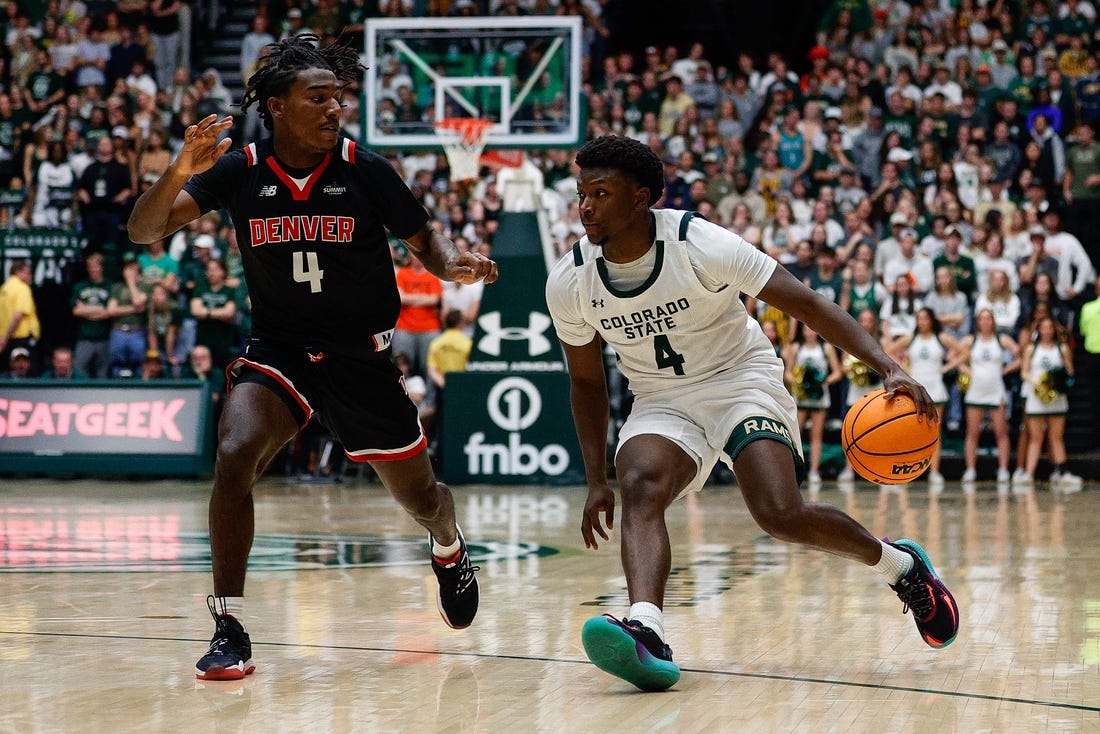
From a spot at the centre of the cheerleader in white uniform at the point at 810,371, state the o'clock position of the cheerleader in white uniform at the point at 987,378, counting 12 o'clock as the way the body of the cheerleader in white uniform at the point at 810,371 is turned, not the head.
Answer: the cheerleader in white uniform at the point at 987,378 is roughly at 9 o'clock from the cheerleader in white uniform at the point at 810,371.

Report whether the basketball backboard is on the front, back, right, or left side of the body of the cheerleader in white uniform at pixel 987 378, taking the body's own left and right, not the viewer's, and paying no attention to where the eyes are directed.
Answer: right

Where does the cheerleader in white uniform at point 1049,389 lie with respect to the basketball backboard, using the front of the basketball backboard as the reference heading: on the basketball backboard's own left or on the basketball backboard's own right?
on the basketball backboard's own left

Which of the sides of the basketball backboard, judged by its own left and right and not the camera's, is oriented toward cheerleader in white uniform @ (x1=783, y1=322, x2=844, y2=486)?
left

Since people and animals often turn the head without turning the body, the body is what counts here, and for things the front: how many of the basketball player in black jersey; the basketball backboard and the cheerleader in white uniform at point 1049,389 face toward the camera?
3

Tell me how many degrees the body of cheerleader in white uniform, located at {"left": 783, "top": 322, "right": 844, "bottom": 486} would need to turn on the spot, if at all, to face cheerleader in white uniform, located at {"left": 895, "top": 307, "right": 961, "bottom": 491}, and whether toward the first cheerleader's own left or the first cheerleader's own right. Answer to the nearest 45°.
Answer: approximately 90° to the first cheerleader's own left

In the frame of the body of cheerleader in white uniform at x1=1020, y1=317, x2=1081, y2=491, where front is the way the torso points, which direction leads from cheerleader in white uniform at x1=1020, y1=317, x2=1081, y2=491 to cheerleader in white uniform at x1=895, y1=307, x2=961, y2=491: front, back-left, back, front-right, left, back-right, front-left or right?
right

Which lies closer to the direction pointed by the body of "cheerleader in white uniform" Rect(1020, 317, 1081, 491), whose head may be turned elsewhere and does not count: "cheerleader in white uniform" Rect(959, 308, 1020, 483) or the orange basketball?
the orange basketball

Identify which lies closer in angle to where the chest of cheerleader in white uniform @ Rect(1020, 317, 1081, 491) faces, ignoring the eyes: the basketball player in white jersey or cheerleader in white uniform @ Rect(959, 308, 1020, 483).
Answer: the basketball player in white jersey

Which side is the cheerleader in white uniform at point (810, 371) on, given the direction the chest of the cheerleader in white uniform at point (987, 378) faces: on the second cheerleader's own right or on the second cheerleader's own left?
on the second cheerleader's own right
